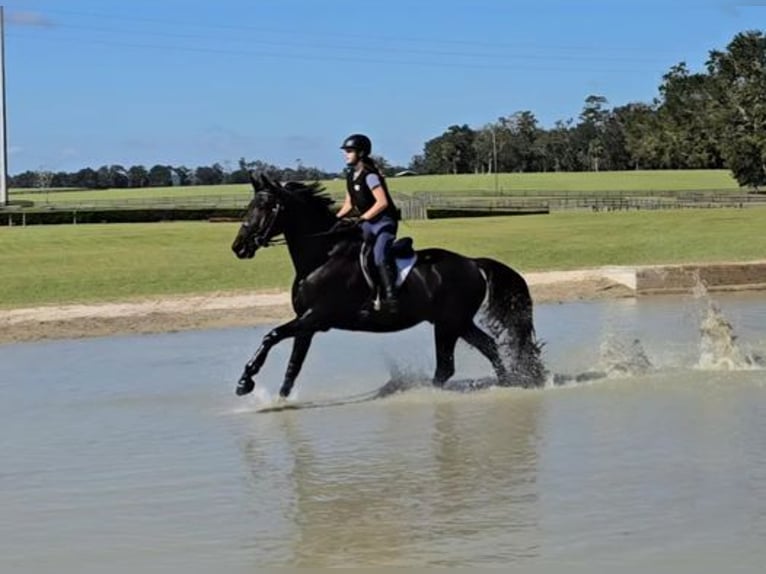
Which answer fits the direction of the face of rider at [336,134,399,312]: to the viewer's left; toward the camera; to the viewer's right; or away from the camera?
to the viewer's left

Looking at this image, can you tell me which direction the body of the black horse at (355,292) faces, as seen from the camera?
to the viewer's left

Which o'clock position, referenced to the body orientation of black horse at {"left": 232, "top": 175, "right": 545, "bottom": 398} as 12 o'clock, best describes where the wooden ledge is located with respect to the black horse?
The wooden ledge is roughly at 4 o'clock from the black horse.
